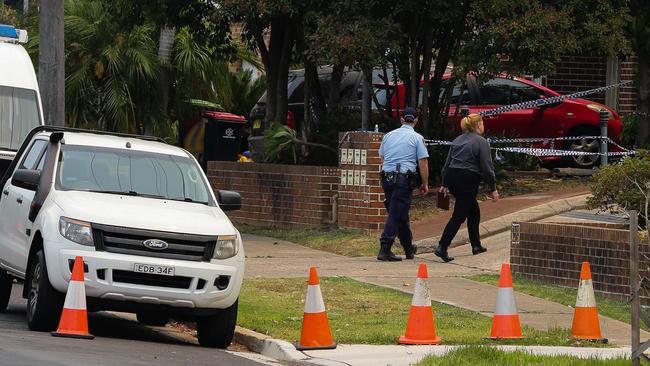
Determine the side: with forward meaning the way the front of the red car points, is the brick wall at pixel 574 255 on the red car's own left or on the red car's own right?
on the red car's own right

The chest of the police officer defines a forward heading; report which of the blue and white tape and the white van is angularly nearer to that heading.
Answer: the blue and white tape

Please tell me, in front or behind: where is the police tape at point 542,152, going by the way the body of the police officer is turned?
in front

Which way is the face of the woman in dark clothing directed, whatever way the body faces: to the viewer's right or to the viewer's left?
to the viewer's right

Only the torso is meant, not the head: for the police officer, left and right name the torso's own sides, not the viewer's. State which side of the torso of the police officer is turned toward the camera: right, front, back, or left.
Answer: back

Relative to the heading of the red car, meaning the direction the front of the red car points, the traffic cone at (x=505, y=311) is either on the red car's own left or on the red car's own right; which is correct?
on the red car's own right

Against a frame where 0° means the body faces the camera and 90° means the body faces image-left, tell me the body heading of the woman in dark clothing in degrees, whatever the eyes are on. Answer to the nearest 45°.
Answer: approximately 225°

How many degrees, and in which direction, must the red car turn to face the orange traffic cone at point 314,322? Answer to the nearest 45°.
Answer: approximately 90° to its right

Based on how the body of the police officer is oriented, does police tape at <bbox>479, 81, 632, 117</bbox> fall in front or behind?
in front

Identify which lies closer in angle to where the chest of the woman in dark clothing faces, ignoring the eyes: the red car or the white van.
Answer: the red car

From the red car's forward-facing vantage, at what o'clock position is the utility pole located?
The utility pole is roughly at 5 o'clock from the red car.

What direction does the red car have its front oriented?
to the viewer's right

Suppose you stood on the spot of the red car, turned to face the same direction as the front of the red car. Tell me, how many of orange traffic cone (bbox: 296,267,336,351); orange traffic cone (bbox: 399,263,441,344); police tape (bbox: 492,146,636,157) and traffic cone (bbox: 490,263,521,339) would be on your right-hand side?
4

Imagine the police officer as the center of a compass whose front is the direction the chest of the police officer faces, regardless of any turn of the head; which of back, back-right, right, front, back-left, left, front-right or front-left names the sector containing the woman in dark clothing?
right

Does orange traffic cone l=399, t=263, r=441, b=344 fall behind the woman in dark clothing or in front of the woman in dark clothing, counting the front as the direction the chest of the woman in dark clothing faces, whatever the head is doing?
behind
